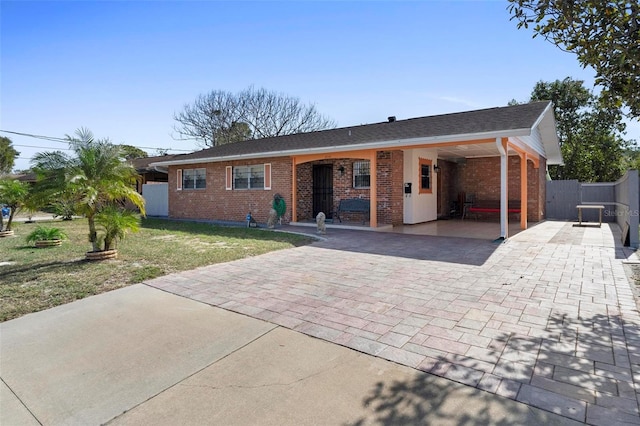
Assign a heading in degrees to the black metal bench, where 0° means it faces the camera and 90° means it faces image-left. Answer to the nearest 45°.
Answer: approximately 45°

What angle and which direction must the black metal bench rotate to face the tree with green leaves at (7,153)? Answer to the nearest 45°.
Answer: approximately 90° to its right

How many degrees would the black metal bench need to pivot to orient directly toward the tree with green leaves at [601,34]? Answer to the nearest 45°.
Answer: approximately 45° to its left

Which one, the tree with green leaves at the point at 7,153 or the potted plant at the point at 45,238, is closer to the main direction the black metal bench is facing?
the potted plant

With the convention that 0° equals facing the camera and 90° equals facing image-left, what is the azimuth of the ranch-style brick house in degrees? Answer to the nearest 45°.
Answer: approximately 45°

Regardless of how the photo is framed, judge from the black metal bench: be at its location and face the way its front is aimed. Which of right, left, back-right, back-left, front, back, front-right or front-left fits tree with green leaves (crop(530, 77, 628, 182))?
back

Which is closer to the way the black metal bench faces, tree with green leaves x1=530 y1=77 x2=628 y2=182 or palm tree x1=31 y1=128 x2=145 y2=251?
the palm tree

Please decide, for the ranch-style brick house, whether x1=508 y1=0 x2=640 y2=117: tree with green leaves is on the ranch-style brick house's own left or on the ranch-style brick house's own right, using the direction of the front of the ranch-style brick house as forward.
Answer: on the ranch-style brick house's own left

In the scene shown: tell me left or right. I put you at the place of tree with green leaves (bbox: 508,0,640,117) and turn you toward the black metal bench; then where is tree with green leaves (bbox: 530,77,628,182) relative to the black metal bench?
right
